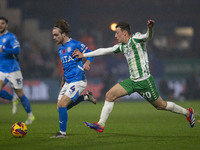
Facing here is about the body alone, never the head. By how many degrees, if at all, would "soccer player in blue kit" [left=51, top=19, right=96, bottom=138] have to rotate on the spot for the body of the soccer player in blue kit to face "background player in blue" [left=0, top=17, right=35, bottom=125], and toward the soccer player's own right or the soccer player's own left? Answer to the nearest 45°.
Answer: approximately 90° to the soccer player's own right

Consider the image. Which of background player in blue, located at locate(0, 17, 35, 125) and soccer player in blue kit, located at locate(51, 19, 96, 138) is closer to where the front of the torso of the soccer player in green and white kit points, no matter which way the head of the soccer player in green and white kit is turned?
the soccer player in blue kit

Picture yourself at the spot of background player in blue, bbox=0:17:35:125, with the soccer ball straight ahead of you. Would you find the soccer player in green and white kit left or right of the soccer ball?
left

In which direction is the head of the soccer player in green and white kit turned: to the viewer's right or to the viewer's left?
to the viewer's left
